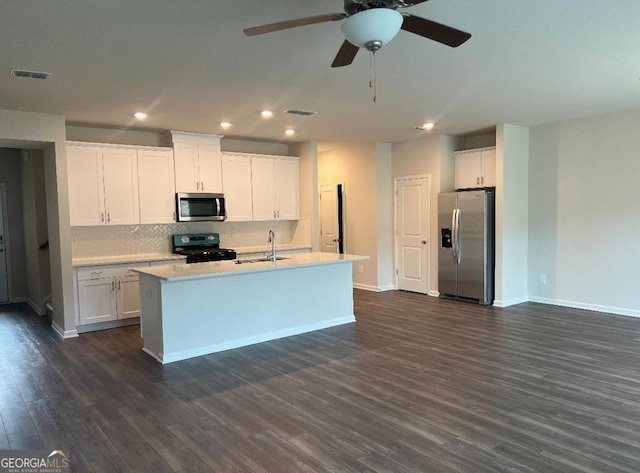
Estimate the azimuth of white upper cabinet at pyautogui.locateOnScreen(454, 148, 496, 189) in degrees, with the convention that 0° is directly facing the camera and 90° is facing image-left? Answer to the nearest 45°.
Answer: approximately 45°

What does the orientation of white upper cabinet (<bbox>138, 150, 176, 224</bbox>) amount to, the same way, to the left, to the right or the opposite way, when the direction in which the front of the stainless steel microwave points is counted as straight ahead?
the same way

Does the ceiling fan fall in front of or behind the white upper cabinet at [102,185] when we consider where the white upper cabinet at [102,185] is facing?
in front

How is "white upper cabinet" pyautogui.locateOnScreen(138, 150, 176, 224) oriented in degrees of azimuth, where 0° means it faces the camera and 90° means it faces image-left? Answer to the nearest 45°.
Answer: approximately 0°

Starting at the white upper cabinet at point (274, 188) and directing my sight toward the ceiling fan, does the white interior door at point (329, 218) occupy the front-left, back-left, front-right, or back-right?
back-left

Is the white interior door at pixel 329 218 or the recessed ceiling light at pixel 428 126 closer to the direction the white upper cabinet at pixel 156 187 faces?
the recessed ceiling light

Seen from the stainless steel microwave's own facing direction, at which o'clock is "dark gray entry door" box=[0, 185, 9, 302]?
The dark gray entry door is roughly at 4 o'clock from the stainless steel microwave.

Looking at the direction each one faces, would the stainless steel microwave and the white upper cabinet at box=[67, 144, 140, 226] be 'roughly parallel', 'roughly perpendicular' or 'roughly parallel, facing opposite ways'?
roughly parallel

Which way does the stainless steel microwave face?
toward the camera

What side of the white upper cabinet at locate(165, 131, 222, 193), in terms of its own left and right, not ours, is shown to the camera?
front

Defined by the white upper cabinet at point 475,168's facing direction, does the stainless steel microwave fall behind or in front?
in front

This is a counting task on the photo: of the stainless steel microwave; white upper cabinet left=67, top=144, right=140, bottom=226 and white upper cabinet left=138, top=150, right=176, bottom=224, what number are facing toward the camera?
3

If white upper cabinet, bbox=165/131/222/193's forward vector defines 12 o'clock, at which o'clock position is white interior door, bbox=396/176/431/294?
The white interior door is roughly at 9 o'clock from the white upper cabinet.

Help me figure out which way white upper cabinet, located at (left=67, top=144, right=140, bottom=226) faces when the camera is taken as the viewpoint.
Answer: facing the viewer
